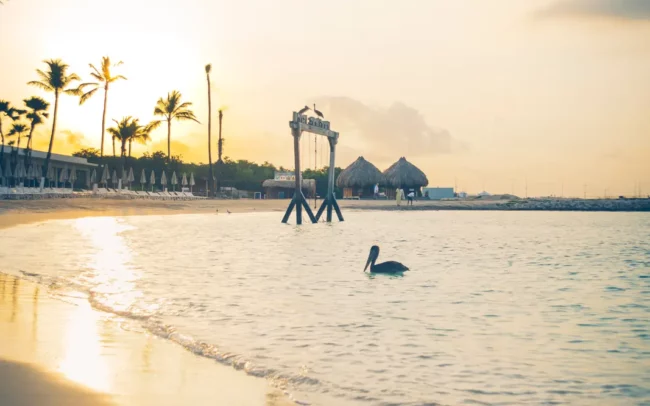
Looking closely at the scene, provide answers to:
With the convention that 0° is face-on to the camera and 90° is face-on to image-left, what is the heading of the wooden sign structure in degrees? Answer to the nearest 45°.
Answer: approximately 315°

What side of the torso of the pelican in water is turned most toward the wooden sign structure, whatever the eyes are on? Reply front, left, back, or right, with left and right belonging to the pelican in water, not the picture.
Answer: right

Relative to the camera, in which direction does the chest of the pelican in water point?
to the viewer's left

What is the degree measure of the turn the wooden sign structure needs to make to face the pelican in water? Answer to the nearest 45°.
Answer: approximately 45° to its right

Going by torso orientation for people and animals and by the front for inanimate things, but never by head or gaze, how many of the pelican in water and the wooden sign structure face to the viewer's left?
1
